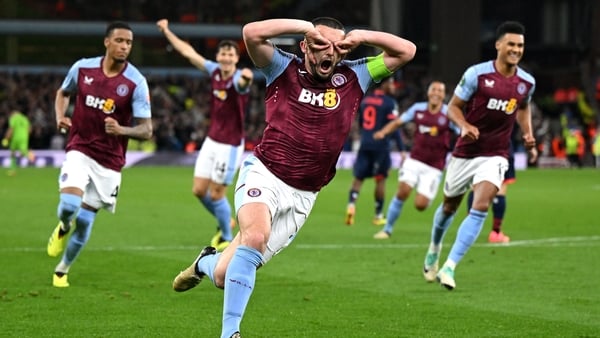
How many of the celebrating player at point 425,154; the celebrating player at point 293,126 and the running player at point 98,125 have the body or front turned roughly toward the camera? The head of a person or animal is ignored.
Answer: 3

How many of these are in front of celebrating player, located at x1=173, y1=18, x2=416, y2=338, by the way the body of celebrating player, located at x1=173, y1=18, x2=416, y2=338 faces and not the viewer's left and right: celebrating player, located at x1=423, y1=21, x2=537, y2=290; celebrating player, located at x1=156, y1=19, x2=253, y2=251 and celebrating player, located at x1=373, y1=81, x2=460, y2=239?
0

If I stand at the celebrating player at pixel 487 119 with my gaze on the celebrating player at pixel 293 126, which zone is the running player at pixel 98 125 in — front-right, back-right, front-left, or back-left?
front-right

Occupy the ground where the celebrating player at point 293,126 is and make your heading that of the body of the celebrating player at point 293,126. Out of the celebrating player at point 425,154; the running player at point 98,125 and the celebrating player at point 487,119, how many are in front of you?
0

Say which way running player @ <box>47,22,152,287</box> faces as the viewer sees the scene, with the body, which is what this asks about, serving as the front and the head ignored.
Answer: toward the camera

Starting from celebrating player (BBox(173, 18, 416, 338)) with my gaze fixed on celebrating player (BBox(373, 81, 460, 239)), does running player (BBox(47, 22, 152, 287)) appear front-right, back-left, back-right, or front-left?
front-left

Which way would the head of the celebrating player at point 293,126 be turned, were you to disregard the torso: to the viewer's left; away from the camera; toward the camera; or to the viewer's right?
toward the camera

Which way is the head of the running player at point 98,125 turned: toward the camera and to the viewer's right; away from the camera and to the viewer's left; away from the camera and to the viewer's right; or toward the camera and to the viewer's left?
toward the camera and to the viewer's right

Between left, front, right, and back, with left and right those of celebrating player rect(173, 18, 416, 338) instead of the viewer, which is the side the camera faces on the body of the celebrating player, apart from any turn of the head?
front

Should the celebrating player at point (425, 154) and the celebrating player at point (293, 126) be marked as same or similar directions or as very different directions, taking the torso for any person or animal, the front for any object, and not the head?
same or similar directions

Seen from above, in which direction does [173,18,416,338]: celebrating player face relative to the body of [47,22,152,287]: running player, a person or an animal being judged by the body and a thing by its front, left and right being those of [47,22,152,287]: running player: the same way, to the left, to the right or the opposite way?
the same way

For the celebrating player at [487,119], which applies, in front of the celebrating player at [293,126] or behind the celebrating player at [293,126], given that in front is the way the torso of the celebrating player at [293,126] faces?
behind

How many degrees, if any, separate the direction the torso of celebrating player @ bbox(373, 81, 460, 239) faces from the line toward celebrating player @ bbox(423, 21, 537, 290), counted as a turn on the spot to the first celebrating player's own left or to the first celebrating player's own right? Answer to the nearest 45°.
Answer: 0° — they already face them

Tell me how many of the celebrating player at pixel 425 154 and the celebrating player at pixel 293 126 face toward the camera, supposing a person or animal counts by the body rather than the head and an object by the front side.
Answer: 2
